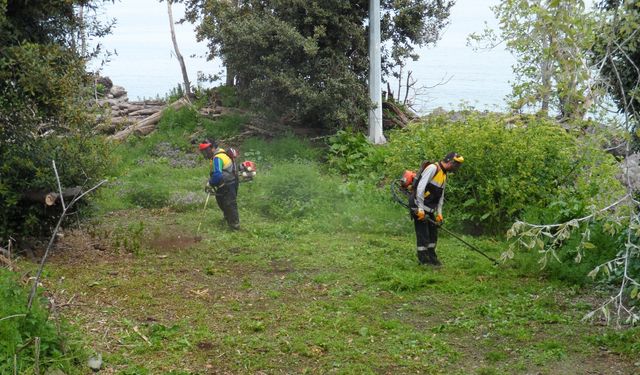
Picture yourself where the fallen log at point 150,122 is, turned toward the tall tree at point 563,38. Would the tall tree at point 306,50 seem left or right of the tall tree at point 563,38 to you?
left

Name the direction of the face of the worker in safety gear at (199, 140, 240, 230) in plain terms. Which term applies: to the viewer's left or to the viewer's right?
to the viewer's left

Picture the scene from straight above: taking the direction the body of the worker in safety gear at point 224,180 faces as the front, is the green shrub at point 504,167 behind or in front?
behind

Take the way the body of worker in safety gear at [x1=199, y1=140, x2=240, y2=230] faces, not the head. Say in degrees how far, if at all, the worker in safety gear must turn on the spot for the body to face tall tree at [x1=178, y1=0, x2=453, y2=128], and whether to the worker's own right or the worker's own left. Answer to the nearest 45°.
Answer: approximately 90° to the worker's own right

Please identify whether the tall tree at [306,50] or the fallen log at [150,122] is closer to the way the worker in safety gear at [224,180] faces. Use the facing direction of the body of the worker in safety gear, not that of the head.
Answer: the fallen log

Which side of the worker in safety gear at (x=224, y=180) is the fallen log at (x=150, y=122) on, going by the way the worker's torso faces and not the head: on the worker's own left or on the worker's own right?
on the worker's own right

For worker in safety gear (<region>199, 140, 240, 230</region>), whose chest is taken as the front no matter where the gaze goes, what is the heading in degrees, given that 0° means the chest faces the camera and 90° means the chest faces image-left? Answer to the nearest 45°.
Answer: approximately 90°

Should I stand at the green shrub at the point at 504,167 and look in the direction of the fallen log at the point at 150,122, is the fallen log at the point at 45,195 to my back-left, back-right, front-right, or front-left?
front-left

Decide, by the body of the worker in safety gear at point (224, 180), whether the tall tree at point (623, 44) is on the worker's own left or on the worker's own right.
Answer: on the worker's own right

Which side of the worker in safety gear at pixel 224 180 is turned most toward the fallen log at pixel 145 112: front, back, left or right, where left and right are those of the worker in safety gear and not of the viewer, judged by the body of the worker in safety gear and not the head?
right

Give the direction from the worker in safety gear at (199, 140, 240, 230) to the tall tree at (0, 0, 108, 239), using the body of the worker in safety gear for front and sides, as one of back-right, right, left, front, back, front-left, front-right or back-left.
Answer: front-left

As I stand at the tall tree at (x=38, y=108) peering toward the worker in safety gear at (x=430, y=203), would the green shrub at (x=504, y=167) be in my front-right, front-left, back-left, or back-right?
front-left
